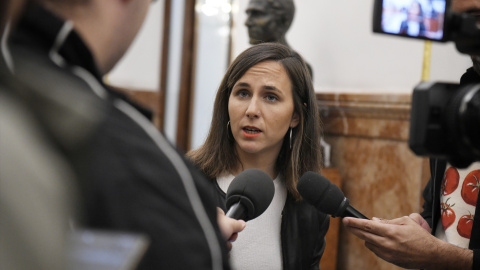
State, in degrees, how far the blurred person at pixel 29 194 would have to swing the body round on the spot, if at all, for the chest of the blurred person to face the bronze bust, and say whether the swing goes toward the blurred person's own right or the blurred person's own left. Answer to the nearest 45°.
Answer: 0° — they already face it

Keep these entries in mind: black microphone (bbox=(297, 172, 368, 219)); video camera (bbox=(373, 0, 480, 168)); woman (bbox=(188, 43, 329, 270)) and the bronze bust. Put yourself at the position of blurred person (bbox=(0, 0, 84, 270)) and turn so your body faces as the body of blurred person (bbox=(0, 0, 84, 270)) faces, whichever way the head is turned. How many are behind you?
0

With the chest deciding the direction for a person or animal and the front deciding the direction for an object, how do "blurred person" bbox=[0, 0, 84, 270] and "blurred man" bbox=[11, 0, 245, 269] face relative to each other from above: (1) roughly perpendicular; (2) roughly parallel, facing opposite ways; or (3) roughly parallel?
roughly parallel

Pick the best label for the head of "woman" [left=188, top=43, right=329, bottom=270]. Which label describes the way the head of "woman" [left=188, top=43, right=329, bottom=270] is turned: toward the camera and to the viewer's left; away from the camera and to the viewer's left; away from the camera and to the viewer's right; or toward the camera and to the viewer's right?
toward the camera and to the viewer's left

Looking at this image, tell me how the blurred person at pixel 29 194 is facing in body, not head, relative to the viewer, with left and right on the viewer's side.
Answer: facing away from the viewer and to the right of the viewer

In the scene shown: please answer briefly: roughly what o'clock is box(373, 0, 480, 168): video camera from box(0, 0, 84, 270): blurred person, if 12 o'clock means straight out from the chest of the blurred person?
The video camera is roughly at 1 o'clock from the blurred person.

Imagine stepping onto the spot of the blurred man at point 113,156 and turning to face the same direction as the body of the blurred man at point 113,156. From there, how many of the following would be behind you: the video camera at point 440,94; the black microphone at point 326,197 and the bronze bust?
0

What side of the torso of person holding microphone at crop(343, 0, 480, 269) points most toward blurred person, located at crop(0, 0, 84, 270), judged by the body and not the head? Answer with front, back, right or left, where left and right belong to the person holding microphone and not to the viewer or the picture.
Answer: front

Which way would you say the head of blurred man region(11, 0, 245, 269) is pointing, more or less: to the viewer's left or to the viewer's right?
to the viewer's right

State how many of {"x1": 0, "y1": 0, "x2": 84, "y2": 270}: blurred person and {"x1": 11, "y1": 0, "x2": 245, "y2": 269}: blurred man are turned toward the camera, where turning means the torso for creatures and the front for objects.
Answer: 0

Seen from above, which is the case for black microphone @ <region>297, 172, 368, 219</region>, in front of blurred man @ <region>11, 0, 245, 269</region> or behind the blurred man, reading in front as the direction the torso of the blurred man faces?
in front

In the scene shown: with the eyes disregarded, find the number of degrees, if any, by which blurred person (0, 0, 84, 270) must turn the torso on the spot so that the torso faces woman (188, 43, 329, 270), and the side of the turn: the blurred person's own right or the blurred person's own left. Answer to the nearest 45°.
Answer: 0° — they already face them

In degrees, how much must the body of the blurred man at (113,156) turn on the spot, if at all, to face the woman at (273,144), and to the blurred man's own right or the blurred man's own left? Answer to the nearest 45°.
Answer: approximately 45° to the blurred man's own left

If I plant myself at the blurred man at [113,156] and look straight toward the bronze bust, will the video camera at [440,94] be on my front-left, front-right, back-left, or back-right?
front-right

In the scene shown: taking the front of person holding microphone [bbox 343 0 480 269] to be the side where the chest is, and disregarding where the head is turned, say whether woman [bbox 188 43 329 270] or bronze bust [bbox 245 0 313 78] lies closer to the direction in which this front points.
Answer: the woman

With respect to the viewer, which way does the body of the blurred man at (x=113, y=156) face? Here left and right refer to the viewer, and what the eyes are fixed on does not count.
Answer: facing away from the viewer and to the right of the viewer
